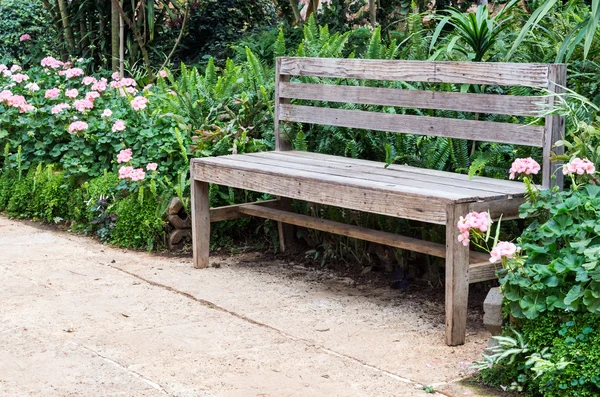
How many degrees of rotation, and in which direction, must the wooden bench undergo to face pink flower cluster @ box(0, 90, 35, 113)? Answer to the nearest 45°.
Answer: approximately 90° to its right

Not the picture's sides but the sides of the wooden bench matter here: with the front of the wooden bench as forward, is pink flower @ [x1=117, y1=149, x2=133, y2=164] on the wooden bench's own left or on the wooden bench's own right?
on the wooden bench's own right

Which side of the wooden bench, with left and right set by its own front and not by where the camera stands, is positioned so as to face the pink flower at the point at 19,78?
right

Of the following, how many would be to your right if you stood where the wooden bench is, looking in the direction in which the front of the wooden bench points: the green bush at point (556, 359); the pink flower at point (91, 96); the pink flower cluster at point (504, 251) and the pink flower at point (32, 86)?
2

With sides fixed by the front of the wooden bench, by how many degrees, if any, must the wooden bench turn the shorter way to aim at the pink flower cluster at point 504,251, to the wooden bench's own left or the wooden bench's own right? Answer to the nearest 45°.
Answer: approximately 45° to the wooden bench's own left

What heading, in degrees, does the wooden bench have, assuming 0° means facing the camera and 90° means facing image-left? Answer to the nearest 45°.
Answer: approximately 45°

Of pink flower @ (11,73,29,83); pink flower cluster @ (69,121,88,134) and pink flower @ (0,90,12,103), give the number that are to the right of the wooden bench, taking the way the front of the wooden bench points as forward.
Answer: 3

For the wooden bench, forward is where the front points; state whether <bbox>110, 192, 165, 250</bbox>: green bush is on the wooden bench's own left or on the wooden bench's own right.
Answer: on the wooden bench's own right

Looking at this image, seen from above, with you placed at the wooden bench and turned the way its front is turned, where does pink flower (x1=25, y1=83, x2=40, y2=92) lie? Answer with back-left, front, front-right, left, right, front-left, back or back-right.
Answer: right

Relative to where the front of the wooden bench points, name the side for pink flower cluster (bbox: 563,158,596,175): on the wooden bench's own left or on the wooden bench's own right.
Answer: on the wooden bench's own left

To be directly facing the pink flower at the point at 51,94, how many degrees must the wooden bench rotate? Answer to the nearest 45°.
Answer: approximately 90° to its right

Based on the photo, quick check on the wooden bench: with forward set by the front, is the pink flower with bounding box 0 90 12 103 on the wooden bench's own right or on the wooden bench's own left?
on the wooden bench's own right

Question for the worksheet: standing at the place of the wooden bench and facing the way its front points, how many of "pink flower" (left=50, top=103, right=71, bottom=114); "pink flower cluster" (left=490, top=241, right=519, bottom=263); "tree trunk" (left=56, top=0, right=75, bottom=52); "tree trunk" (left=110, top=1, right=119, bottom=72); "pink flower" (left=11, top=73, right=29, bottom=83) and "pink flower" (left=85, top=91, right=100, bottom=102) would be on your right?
5

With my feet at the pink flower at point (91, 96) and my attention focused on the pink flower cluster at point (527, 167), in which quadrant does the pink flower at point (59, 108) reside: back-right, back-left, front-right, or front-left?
back-right
